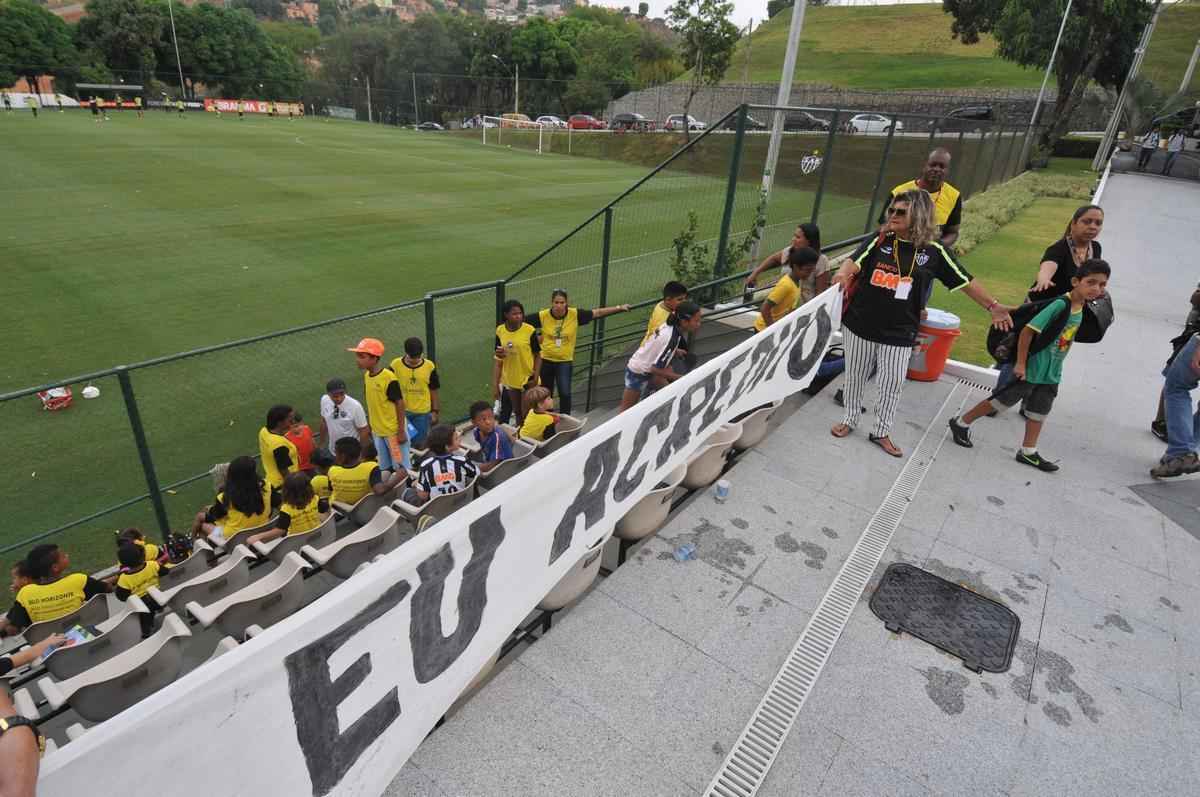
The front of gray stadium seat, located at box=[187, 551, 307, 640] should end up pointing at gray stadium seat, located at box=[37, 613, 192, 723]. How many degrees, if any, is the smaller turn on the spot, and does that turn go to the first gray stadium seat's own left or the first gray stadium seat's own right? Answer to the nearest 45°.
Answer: approximately 90° to the first gray stadium seat's own left

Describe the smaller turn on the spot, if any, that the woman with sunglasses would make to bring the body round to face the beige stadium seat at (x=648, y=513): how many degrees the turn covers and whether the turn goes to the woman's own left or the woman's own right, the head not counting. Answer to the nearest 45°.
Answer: approximately 45° to the woman's own right

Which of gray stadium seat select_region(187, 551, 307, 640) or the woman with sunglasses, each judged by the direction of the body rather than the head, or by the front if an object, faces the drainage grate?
the woman with sunglasses

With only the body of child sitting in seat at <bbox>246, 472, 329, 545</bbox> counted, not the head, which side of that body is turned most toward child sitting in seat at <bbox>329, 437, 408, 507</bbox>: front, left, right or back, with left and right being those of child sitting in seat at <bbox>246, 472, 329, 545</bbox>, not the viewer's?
right

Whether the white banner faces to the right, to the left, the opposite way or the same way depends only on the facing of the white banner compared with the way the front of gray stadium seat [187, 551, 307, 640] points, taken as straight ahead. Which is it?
the opposite way

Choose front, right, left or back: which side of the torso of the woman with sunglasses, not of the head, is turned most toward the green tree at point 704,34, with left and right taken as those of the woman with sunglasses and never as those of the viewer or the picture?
back

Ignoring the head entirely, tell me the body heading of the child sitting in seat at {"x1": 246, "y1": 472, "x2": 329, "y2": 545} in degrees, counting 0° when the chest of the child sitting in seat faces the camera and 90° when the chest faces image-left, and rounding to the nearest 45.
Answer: approximately 135°

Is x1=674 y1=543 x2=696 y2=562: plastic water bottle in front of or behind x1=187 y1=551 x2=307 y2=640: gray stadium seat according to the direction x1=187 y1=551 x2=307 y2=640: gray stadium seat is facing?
behind
